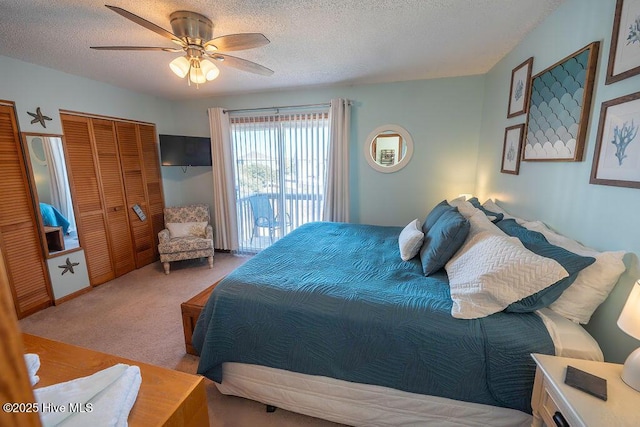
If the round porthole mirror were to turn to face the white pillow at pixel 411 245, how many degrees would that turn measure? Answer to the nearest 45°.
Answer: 0° — it already faces it

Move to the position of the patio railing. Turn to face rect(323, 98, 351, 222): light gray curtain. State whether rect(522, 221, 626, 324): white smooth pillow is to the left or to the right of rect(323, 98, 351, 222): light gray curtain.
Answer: right

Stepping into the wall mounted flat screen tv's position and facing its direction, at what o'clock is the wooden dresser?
The wooden dresser is roughly at 12 o'clock from the wall mounted flat screen tv.

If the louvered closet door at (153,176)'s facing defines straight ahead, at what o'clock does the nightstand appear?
The nightstand is roughly at 1 o'clock from the louvered closet door.

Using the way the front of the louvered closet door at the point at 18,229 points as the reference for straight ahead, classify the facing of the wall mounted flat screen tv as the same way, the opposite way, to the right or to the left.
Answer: to the right

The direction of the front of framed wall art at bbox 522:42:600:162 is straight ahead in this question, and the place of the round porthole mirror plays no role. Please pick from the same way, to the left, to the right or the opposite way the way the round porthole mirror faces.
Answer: to the left

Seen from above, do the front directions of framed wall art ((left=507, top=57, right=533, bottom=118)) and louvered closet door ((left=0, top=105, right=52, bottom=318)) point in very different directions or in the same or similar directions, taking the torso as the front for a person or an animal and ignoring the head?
very different directions

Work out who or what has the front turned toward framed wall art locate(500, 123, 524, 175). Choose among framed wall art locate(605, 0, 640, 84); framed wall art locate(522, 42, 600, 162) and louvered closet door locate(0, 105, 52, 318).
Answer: the louvered closet door

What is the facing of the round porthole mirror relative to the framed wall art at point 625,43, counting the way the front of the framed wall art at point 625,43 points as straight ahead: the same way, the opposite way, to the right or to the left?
to the left

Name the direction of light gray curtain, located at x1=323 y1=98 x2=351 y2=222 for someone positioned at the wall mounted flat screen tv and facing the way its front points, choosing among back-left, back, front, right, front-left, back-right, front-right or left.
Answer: front-left

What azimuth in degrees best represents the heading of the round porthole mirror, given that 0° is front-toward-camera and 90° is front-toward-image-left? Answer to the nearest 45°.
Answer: approximately 0°
